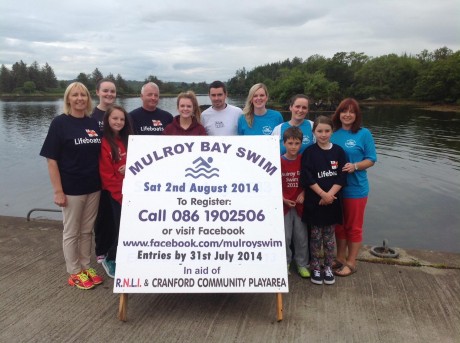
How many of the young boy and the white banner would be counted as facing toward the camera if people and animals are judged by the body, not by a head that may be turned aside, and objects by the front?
2

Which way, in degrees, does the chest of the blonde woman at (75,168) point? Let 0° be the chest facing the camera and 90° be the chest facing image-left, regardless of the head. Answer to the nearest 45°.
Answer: approximately 315°

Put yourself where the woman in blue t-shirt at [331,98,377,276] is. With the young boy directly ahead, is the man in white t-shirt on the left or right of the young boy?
right

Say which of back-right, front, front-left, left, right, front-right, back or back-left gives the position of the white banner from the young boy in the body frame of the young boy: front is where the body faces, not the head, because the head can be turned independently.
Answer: front-right

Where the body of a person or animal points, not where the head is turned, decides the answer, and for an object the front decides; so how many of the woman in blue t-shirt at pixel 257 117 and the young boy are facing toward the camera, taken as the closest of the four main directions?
2

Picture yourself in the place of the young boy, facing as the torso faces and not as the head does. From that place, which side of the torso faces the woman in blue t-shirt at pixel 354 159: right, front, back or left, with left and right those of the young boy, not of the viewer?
left

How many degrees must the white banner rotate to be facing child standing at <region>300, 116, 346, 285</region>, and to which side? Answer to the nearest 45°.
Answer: approximately 90° to its left

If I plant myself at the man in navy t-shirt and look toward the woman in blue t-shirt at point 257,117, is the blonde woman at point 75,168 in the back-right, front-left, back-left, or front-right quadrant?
back-right
